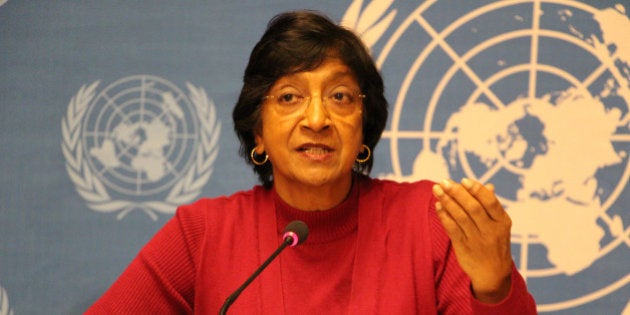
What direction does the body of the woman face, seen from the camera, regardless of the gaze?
toward the camera
